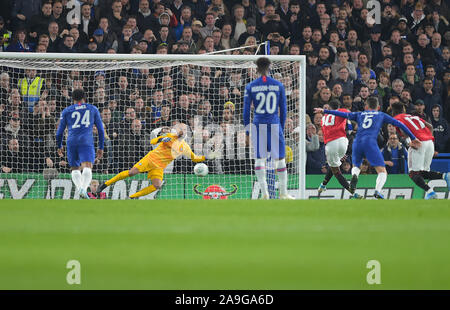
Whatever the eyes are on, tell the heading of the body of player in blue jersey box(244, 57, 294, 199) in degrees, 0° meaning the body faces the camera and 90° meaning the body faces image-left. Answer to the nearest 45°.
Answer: approximately 180°

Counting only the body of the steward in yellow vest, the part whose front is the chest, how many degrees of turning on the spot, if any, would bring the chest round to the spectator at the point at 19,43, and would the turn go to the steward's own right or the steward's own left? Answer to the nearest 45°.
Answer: approximately 180°

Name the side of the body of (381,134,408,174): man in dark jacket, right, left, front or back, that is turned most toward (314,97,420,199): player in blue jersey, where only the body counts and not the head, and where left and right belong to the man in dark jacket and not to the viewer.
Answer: front

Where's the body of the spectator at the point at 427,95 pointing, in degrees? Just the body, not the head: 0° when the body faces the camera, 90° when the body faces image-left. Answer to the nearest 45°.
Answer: approximately 0°

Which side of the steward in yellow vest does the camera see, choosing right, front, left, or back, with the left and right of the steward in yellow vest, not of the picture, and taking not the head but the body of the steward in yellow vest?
front

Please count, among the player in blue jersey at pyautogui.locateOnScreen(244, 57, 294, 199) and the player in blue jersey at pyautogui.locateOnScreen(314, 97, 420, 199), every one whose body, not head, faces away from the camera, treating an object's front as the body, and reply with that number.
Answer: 2

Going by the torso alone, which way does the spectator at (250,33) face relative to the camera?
toward the camera

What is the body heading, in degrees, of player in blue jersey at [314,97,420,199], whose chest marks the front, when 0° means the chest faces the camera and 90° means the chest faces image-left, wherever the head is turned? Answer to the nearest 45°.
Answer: approximately 180°

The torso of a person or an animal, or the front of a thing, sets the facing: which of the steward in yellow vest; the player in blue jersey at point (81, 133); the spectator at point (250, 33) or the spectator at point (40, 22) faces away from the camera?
the player in blue jersey

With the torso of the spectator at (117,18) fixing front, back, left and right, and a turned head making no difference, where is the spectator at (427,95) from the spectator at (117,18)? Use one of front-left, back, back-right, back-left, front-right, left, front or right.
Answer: left

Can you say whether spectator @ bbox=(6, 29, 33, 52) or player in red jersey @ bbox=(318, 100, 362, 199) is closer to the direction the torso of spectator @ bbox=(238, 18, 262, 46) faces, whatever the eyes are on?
the player in red jersey

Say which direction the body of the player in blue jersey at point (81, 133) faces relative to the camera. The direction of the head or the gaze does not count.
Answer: away from the camera

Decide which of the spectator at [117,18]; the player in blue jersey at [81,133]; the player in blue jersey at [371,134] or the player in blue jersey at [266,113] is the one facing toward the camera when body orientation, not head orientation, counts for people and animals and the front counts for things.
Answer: the spectator

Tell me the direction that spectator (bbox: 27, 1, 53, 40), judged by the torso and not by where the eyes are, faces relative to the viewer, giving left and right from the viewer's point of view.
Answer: facing the viewer and to the right of the viewer

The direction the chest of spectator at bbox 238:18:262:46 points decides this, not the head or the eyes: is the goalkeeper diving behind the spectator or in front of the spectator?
in front

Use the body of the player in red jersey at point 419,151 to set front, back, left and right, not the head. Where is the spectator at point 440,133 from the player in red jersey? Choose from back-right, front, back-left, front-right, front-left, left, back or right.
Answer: front-right

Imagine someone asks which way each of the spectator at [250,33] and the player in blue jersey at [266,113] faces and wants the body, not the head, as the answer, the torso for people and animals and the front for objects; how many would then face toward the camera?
1

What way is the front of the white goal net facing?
toward the camera
